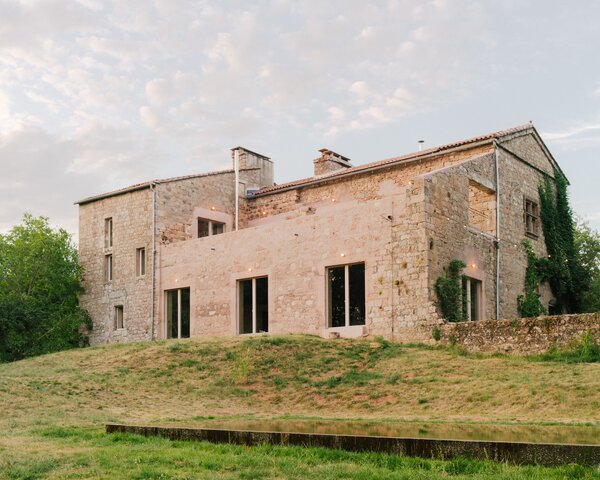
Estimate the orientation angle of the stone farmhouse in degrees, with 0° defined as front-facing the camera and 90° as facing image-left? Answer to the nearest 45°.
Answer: approximately 45°

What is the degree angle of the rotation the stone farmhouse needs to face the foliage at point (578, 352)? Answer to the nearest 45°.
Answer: approximately 90° to its left

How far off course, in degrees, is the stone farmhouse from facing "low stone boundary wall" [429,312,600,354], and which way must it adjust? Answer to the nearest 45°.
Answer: approximately 90° to its left

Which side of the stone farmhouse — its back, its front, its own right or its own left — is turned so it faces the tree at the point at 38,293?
right

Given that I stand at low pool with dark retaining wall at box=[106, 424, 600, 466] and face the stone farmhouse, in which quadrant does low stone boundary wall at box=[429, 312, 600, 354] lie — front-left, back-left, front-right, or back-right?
front-right

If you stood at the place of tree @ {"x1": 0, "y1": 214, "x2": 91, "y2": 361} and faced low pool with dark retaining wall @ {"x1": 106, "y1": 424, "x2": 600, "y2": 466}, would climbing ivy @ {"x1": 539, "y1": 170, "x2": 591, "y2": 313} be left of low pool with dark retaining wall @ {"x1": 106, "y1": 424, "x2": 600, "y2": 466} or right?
left

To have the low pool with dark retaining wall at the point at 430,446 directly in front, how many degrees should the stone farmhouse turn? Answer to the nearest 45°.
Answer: approximately 45° to its left

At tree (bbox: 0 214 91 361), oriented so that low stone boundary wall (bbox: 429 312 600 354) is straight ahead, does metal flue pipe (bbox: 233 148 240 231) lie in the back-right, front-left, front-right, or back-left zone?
front-left
